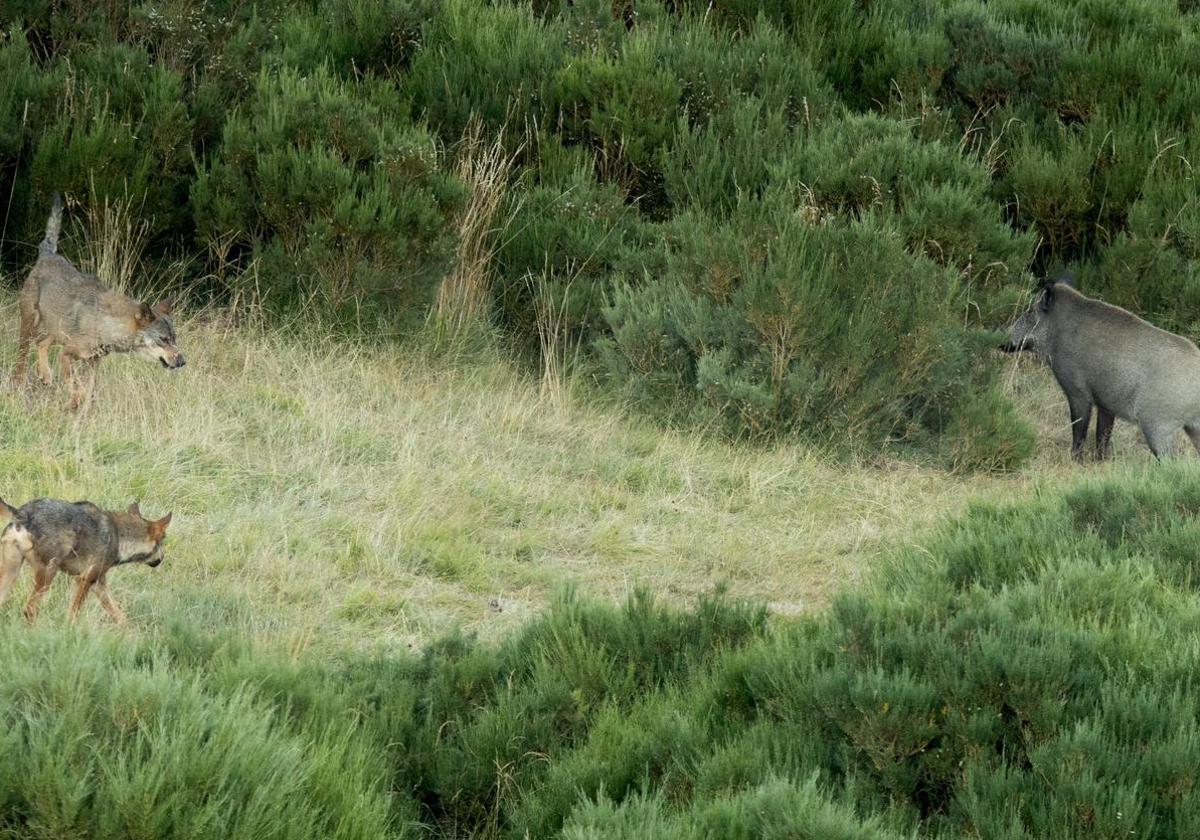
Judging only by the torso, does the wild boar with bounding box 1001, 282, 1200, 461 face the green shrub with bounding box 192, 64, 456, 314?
yes

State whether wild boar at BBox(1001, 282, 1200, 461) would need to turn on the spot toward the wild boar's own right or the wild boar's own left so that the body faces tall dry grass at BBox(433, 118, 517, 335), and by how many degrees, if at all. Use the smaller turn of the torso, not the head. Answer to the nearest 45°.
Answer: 0° — it already faces it

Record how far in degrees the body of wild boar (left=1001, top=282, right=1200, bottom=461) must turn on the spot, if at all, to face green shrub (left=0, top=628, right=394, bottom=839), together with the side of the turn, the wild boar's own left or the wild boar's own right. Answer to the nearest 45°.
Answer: approximately 90° to the wild boar's own left

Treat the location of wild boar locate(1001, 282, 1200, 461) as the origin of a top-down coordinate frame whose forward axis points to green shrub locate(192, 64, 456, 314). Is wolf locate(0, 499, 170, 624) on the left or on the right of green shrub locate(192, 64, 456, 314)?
left

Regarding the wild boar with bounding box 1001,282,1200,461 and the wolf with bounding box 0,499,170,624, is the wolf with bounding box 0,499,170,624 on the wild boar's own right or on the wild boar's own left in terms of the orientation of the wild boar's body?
on the wild boar's own left

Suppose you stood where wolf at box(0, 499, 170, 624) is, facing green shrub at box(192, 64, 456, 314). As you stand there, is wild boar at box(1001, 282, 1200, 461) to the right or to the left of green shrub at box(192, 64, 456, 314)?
right

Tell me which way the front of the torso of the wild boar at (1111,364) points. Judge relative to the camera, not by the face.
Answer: to the viewer's left

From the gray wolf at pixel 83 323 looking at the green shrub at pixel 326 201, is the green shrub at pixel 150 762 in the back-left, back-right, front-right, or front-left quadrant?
back-right

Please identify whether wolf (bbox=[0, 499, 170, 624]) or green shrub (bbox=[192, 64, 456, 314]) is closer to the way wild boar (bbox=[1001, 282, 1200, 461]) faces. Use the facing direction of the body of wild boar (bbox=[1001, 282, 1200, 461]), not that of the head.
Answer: the green shrub
